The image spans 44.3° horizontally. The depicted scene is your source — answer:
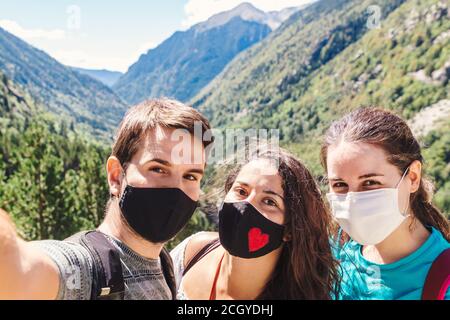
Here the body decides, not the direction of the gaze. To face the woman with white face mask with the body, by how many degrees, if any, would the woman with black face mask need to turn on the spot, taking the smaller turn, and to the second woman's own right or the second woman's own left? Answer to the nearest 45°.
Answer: approximately 135° to the second woman's own left

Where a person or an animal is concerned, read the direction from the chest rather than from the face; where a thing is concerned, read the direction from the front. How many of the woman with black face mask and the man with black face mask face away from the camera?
0

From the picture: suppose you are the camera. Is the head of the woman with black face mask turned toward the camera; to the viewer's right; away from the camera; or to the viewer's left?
toward the camera

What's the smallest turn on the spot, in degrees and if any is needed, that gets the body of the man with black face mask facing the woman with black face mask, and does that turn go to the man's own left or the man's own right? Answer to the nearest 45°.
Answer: approximately 45° to the man's own left

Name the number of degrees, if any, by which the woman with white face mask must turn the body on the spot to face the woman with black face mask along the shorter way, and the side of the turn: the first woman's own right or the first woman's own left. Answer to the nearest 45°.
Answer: approximately 45° to the first woman's own right

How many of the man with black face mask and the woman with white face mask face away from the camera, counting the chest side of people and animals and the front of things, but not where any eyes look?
0

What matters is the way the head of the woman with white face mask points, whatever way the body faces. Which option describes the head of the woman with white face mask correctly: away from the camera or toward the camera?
toward the camera

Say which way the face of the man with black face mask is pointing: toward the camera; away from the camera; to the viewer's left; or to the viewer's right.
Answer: toward the camera

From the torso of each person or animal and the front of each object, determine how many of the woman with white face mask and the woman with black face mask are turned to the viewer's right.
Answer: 0

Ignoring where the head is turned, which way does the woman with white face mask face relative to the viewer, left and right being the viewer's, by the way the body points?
facing the viewer and to the left of the viewer

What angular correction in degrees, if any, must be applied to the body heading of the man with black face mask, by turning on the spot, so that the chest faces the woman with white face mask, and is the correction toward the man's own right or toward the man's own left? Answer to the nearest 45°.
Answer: approximately 45° to the man's own left

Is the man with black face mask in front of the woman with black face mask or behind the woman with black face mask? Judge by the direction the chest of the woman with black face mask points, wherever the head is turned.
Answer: in front

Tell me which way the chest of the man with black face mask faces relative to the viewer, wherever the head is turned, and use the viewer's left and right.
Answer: facing the viewer and to the right of the viewer
